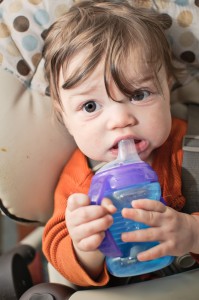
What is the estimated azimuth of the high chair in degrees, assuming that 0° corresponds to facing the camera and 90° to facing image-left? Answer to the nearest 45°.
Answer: approximately 0°
